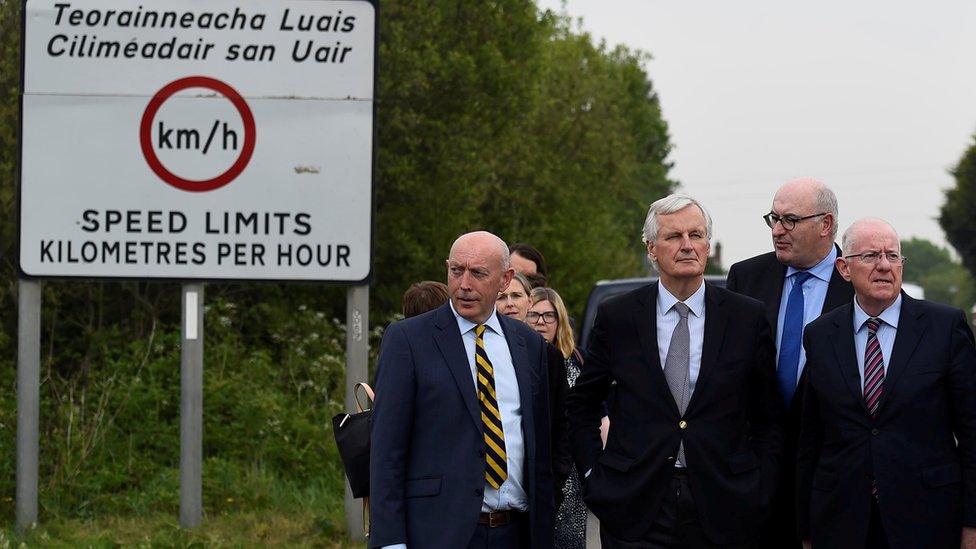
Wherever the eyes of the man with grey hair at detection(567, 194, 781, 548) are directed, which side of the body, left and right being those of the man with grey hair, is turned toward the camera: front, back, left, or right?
front

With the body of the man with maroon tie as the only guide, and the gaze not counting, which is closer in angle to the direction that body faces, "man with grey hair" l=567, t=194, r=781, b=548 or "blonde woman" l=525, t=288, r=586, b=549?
the man with grey hair

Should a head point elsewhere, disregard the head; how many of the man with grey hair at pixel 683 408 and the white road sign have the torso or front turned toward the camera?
2

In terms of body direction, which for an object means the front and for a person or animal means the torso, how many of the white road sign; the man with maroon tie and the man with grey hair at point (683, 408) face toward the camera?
3

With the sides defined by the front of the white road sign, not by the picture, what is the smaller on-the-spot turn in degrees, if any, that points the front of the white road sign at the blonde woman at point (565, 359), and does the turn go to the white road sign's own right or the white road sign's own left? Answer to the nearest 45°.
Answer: approximately 45° to the white road sign's own left

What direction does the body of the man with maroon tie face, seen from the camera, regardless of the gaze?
toward the camera

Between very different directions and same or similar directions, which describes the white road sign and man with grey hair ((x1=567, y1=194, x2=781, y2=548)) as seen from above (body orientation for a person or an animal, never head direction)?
same or similar directions

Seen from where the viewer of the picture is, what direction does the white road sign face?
facing the viewer

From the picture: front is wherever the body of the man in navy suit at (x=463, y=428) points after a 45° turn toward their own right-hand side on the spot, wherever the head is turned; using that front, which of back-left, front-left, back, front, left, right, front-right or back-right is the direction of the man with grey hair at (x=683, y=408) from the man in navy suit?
left

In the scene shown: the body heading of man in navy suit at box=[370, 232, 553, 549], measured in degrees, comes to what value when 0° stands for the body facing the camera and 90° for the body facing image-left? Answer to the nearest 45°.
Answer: approximately 315°

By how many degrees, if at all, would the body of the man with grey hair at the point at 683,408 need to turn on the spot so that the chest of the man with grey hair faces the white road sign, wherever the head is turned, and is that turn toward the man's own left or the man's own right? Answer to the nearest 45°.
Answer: approximately 135° to the man's own right

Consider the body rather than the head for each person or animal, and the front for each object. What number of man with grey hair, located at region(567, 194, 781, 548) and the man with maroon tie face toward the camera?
2

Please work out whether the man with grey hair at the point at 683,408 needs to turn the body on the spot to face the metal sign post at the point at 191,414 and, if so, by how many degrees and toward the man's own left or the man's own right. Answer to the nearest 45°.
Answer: approximately 135° to the man's own right
